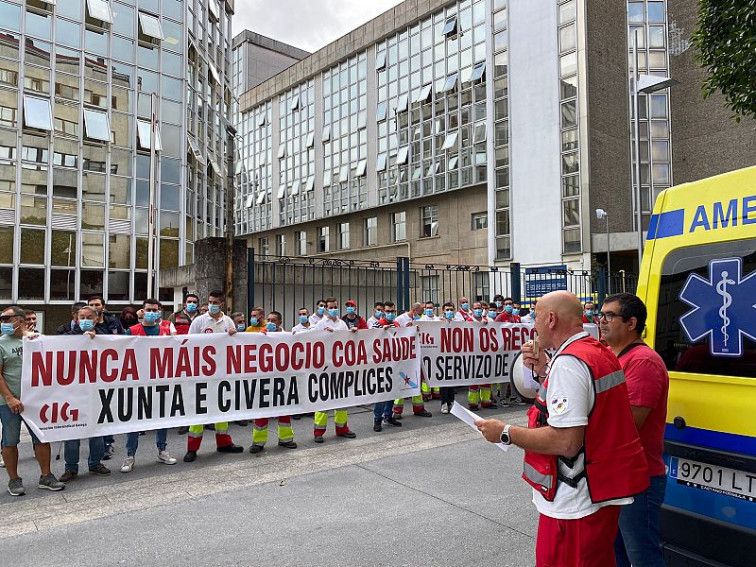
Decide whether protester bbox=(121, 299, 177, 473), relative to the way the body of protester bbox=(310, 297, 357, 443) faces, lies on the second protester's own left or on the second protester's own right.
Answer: on the second protester's own right

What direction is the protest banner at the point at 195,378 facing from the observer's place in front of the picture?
facing the viewer and to the right of the viewer

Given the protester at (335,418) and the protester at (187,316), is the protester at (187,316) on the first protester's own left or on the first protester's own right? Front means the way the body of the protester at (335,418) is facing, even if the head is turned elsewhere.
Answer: on the first protester's own right

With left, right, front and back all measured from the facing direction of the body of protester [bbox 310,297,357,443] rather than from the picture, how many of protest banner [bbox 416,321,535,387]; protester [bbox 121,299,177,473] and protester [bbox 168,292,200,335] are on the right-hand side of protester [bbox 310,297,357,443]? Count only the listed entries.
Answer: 2

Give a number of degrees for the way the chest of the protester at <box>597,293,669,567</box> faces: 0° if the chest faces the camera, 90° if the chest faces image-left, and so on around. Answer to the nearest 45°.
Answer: approximately 90°

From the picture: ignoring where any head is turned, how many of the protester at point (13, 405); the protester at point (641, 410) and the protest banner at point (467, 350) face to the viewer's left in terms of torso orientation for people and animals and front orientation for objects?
1

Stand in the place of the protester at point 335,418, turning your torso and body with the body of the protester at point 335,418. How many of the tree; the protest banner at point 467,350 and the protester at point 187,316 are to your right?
1

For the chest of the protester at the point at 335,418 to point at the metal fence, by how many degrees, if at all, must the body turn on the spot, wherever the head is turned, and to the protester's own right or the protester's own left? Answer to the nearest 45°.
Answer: approximately 180°

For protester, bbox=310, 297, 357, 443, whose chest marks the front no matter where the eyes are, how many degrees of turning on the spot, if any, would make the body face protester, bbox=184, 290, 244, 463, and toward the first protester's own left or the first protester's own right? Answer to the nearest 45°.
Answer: approximately 90° to the first protester's own right

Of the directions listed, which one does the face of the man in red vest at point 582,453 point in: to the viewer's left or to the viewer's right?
to the viewer's left

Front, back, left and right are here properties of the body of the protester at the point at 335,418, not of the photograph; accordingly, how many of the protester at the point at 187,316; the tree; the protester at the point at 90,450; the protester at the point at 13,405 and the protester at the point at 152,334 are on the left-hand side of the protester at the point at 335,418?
1

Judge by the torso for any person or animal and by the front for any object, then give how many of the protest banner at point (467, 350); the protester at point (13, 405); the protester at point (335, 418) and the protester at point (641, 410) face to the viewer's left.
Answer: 1

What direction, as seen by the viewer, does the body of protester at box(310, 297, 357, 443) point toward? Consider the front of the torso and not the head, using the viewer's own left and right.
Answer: facing the viewer

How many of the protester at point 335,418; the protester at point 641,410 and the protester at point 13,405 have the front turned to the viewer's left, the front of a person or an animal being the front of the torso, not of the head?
1

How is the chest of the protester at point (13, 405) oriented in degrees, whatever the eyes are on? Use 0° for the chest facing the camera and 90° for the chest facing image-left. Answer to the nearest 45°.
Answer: approximately 315°

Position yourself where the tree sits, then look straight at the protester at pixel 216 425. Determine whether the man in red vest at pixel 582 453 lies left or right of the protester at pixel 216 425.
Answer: left
